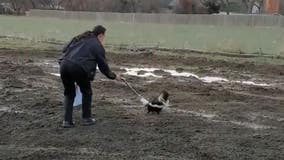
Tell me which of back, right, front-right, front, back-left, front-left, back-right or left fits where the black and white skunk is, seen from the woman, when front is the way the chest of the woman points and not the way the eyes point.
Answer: front

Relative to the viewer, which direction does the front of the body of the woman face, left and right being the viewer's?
facing away from the viewer and to the right of the viewer
